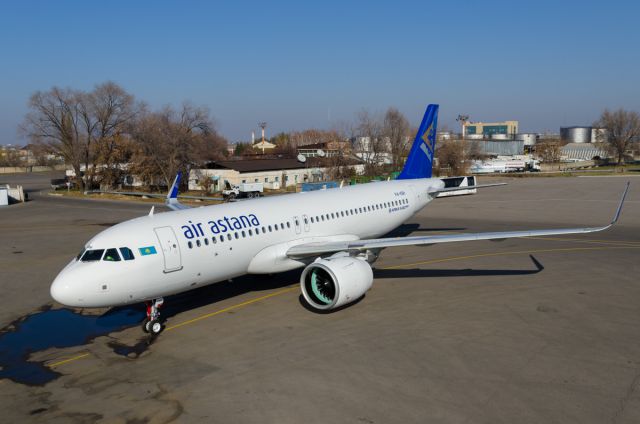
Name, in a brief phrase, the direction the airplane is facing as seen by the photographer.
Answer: facing the viewer and to the left of the viewer
